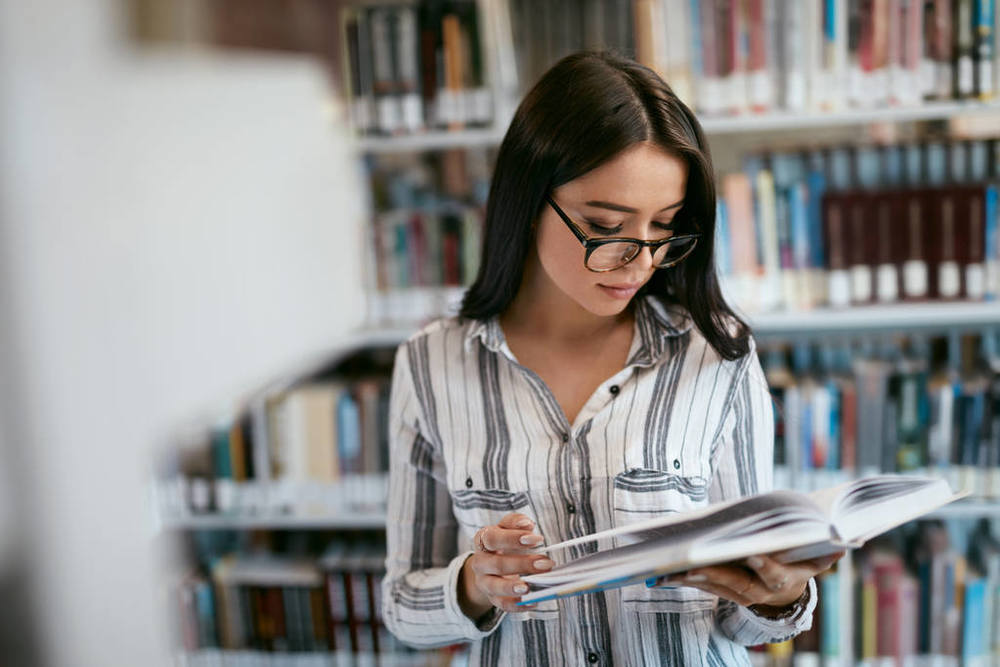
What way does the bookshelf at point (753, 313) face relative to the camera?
toward the camera

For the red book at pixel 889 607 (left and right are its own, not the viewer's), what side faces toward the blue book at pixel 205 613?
right

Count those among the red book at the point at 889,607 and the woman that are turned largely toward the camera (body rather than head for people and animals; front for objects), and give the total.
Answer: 2

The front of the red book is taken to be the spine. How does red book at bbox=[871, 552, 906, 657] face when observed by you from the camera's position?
facing the viewer

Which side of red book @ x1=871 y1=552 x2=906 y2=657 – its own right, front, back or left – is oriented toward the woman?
front

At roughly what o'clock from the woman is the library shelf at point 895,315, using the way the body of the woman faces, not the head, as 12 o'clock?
The library shelf is roughly at 7 o'clock from the woman.

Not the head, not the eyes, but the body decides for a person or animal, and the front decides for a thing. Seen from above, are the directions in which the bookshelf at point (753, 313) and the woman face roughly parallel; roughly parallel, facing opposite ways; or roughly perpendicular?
roughly parallel

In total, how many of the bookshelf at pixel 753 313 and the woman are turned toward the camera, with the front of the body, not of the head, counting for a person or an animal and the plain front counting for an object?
2
